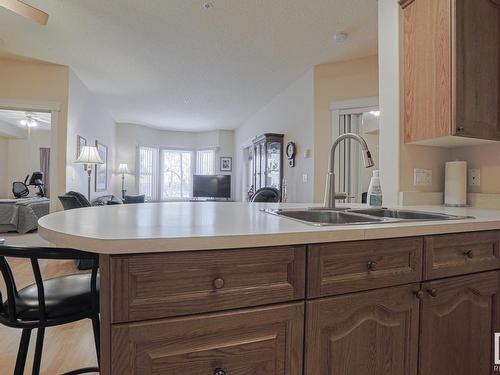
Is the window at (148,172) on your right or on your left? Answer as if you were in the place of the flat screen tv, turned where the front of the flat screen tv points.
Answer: on your right

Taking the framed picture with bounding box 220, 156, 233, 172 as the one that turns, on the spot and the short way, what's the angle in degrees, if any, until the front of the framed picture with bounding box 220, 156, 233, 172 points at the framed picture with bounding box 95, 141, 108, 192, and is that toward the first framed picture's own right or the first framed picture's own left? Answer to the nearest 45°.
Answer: approximately 45° to the first framed picture's own right

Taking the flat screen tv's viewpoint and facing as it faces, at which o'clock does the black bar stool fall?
The black bar stool is roughly at 12 o'clock from the flat screen tv.

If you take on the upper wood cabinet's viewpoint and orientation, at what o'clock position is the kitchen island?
The kitchen island is roughly at 2 o'clock from the upper wood cabinet.

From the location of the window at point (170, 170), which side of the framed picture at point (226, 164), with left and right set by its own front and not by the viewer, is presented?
right

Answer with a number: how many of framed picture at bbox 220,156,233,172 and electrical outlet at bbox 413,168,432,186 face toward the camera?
2

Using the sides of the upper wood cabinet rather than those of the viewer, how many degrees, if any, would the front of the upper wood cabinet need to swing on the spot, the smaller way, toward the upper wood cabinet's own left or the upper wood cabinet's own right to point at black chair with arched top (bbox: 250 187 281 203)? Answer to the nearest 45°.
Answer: approximately 180°

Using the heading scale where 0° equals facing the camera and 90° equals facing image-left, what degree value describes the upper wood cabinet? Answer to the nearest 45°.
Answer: approximately 315°

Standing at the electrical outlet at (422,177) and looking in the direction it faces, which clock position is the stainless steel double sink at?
The stainless steel double sink is roughly at 1 o'clock from the electrical outlet.

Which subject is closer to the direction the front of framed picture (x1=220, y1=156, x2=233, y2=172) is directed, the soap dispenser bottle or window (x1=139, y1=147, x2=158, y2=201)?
the soap dispenser bottle

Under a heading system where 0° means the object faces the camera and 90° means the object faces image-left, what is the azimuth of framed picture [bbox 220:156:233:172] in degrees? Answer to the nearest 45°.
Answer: approximately 0°
